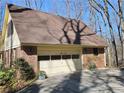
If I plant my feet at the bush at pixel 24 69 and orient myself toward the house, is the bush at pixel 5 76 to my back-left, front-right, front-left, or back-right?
back-left

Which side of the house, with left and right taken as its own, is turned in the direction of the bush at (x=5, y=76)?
right

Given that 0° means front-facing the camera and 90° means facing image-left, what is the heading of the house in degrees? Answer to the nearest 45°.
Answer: approximately 315°
